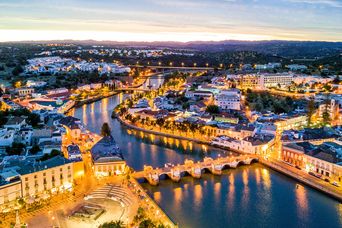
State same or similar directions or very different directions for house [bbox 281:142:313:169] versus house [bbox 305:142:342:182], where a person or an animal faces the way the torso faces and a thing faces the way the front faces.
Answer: same or similar directions

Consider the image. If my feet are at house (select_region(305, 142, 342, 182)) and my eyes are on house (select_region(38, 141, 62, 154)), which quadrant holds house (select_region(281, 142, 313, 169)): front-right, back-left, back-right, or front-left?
front-right

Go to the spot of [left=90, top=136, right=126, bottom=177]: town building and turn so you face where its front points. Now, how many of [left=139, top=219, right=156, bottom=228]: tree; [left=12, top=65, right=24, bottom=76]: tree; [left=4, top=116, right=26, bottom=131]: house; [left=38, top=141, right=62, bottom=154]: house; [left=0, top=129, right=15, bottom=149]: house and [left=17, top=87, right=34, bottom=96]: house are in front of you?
1

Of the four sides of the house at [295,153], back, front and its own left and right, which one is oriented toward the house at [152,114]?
right

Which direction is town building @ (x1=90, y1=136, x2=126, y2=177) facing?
toward the camera

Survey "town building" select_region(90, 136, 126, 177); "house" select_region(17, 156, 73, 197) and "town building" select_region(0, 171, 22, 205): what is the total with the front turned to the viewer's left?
0

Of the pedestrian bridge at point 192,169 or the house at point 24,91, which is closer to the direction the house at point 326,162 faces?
the pedestrian bridge

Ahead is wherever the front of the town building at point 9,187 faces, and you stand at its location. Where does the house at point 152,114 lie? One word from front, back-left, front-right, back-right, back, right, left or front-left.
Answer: left

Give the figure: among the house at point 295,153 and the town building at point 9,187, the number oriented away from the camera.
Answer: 0

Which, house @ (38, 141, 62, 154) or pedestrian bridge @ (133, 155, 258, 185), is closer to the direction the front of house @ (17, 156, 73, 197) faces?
the pedestrian bridge

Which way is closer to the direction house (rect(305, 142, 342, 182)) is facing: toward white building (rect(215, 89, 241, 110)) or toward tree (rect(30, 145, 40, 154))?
the tree

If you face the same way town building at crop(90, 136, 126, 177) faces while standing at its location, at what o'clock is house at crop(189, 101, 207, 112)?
The house is roughly at 7 o'clock from the town building.

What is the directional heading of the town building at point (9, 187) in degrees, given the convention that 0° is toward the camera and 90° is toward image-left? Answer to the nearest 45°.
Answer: approximately 315°

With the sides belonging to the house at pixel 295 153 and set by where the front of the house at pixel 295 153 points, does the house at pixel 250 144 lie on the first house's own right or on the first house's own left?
on the first house's own right

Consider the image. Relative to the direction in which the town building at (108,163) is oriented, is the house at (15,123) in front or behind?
behind

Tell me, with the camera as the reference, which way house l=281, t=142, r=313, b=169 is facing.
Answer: facing the viewer and to the left of the viewer
